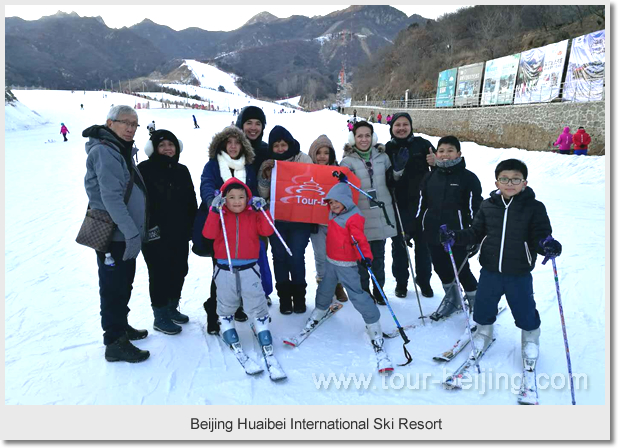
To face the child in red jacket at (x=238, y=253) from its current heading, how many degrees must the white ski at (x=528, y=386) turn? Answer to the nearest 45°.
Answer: approximately 90° to its right

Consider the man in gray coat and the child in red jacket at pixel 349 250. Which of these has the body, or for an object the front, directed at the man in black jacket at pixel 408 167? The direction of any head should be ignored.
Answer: the man in gray coat

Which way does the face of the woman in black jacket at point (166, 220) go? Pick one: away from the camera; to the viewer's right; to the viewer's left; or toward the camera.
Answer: toward the camera

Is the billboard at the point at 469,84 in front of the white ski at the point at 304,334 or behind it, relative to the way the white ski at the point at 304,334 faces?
behind

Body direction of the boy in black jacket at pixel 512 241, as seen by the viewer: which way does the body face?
toward the camera

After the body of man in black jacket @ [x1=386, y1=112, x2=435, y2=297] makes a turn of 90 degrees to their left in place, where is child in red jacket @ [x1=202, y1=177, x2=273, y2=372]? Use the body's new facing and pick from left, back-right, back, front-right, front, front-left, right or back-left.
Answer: back-right

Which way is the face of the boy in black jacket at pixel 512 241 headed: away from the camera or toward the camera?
toward the camera

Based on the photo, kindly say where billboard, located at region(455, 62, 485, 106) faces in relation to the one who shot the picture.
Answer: facing the viewer and to the left of the viewer

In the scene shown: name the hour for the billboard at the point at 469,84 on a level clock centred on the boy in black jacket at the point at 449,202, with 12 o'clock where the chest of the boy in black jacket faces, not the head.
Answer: The billboard is roughly at 6 o'clock from the boy in black jacket.

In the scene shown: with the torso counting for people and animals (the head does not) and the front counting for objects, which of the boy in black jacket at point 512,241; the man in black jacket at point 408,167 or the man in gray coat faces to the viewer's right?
the man in gray coat

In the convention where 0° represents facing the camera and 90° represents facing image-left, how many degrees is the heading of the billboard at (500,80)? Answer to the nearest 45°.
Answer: approximately 45°

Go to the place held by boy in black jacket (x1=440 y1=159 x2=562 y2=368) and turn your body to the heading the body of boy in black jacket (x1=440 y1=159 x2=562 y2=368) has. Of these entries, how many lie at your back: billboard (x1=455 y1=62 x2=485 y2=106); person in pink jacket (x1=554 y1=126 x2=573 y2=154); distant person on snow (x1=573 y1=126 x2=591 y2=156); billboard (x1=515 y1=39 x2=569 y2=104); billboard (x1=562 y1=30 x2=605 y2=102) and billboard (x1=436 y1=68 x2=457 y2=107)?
6

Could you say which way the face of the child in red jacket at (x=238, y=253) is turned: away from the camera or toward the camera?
toward the camera

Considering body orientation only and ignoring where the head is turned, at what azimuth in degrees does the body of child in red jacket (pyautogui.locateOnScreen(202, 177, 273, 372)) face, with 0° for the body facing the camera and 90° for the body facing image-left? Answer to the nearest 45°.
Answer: approximately 0°

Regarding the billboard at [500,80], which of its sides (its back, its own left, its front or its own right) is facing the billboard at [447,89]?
right

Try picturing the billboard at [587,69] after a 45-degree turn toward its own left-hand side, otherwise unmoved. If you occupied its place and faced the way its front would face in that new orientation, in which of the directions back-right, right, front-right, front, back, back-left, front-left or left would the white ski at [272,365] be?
front
